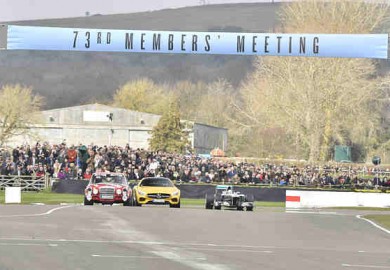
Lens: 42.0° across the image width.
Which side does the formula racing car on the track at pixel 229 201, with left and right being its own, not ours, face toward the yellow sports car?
right

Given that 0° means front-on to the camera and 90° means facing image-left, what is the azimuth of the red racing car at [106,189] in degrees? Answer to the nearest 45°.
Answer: approximately 0°

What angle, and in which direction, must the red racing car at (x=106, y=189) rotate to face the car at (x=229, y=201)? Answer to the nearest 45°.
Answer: approximately 90° to its left

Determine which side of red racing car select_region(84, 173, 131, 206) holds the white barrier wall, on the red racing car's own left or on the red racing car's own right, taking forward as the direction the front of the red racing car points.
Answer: on the red racing car's own left

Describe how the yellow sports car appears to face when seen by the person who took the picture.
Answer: facing the viewer

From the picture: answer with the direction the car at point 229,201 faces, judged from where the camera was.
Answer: facing the viewer and to the right of the viewer

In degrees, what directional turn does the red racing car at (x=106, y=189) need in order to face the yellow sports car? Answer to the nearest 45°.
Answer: approximately 90° to its left

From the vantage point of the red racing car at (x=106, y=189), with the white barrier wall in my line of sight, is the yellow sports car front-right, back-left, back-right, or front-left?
front-right

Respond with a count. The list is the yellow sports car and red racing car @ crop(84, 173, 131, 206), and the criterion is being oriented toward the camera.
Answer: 2
